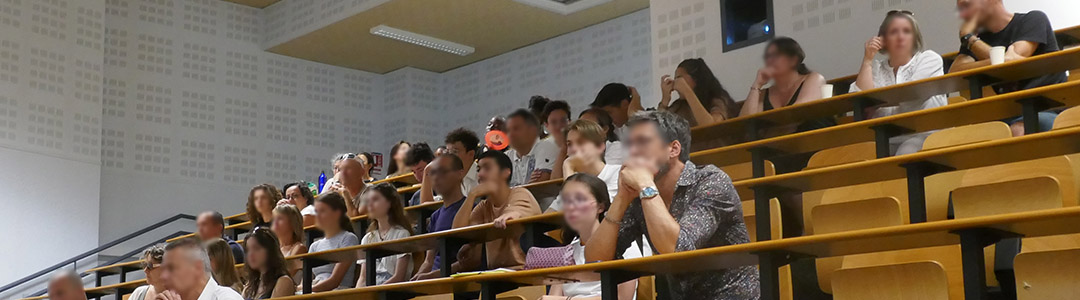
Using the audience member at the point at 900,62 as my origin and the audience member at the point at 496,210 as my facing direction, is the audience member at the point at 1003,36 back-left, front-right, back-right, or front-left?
back-left

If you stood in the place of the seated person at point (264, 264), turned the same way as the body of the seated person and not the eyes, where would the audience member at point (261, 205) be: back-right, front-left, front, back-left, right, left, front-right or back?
back-right

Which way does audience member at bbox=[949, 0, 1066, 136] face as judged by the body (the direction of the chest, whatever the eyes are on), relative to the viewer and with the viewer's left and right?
facing the viewer and to the left of the viewer

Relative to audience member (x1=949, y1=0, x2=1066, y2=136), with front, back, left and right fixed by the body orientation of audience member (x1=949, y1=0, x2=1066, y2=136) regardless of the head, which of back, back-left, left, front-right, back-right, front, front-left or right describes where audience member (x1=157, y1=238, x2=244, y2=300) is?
front

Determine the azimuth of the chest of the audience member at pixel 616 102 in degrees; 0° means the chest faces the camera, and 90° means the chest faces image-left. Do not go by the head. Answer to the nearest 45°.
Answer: approximately 45°

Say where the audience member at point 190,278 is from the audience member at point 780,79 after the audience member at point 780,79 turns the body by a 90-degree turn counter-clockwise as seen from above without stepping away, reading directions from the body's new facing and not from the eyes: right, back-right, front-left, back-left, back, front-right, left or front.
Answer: right

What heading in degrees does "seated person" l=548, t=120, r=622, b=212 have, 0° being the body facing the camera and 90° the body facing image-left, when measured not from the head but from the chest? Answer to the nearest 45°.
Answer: approximately 45°

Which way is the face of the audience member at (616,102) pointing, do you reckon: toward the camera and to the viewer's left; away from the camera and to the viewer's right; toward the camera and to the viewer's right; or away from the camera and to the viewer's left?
toward the camera and to the viewer's left

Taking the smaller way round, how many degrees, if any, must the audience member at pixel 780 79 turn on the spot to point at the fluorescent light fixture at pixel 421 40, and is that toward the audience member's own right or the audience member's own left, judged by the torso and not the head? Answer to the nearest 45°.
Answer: approximately 90° to the audience member's own right

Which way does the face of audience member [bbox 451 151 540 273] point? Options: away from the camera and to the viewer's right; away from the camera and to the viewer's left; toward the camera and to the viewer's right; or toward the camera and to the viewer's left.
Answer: toward the camera and to the viewer's left
